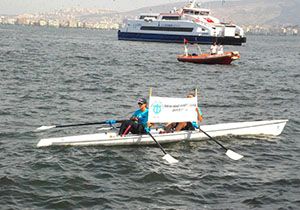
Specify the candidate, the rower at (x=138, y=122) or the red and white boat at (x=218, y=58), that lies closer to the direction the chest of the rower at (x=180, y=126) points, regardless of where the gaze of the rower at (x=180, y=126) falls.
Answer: the rower

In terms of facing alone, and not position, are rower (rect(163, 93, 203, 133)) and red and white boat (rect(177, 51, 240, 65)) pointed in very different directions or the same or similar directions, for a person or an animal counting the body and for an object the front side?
very different directions

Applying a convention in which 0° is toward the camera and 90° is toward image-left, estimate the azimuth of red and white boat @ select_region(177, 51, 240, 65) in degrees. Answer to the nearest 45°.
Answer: approximately 270°

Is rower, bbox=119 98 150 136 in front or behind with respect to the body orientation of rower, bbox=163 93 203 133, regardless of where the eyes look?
in front

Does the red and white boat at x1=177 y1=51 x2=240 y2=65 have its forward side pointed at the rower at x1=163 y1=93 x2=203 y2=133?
no

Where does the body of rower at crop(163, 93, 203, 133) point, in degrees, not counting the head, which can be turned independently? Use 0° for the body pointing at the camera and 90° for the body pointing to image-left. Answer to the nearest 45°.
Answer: approximately 90°

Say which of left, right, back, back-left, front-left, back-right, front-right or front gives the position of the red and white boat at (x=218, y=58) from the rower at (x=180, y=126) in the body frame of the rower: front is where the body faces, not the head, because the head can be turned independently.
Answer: right

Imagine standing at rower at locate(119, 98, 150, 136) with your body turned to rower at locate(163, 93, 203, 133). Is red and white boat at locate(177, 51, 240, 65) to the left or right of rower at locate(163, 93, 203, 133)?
left

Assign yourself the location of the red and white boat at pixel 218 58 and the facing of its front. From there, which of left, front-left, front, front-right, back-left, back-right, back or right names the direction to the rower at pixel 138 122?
right
